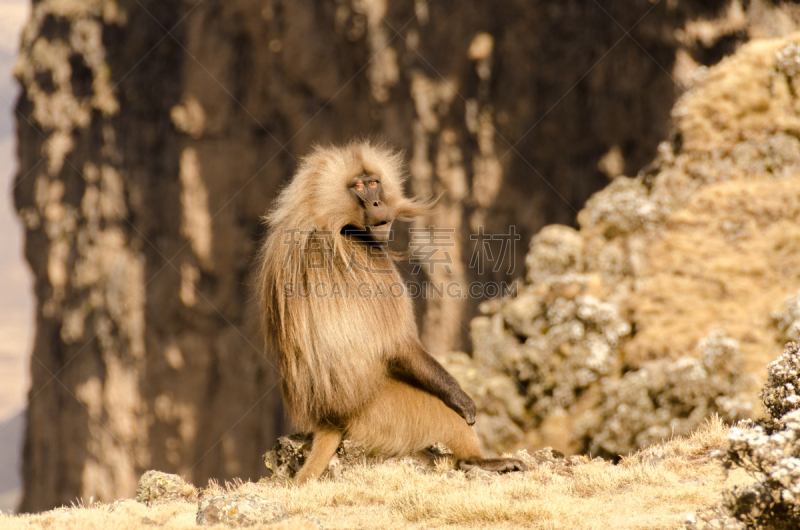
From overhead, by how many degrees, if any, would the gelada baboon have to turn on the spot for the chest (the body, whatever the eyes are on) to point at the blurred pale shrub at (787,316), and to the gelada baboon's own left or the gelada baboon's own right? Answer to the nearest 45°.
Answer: approximately 45° to the gelada baboon's own left

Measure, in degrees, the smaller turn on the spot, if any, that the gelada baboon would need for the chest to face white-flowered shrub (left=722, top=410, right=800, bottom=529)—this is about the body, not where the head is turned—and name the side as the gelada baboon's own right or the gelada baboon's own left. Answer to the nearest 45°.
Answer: approximately 45° to the gelada baboon's own right

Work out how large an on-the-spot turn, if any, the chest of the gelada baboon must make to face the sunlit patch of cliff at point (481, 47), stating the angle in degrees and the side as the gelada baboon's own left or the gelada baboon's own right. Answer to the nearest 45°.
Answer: approximately 90° to the gelada baboon's own left

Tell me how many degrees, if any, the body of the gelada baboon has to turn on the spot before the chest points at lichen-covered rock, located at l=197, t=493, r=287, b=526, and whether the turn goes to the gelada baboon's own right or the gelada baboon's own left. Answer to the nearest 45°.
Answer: approximately 90° to the gelada baboon's own right

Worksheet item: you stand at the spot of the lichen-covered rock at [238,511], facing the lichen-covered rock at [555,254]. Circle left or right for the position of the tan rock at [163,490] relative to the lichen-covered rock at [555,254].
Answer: left

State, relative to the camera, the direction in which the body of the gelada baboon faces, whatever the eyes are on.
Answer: to the viewer's right

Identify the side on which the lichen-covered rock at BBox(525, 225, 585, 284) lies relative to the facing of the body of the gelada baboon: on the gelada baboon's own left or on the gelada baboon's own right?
on the gelada baboon's own left
